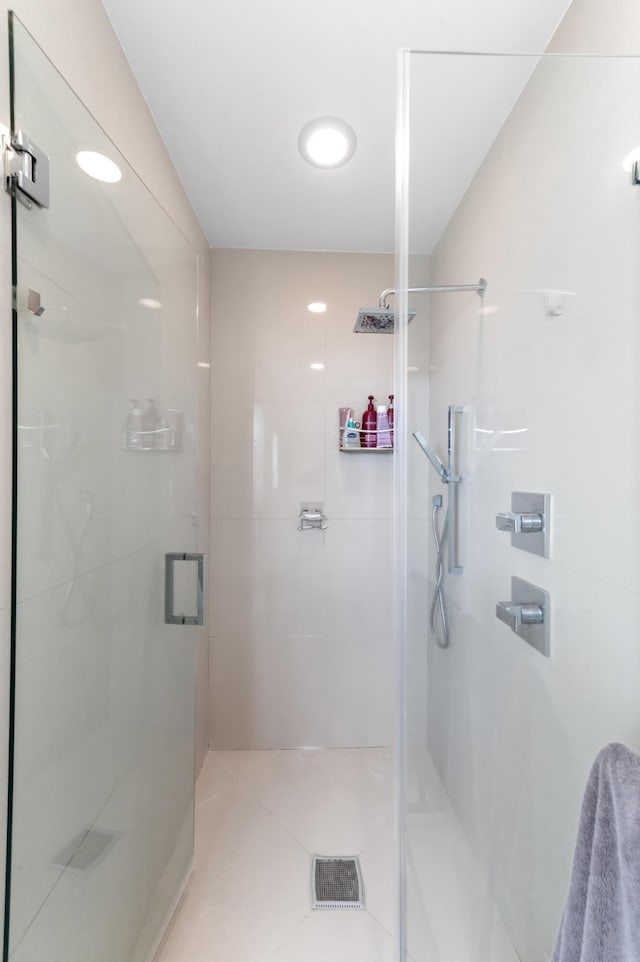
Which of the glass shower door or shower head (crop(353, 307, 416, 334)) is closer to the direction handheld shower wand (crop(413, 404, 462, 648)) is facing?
the glass shower door

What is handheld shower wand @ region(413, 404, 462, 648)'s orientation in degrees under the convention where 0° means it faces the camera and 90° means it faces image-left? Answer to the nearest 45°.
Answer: approximately 90°

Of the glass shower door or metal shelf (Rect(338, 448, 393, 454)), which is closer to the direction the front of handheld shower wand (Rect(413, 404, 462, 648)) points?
the glass shower door

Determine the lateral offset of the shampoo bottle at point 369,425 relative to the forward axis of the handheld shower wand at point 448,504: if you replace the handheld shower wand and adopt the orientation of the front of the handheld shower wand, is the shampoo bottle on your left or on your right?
on your right

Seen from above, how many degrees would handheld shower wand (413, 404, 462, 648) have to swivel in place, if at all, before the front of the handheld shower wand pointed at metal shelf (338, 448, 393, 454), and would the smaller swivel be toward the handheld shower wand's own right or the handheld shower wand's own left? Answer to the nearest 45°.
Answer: approximately 90° to the handheld shower wand's own right
